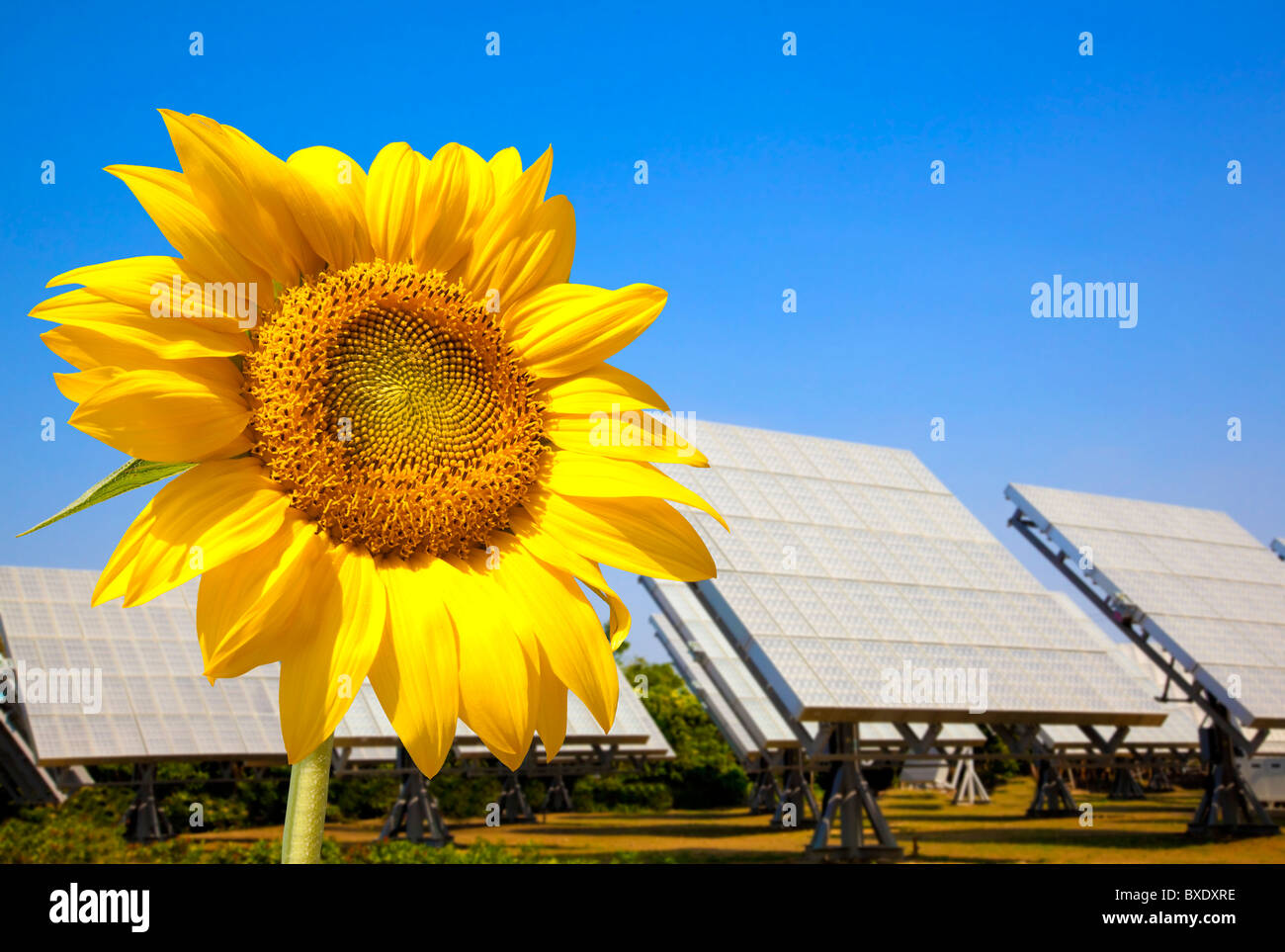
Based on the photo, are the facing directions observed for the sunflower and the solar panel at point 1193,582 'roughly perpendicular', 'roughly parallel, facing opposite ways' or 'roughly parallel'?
roughly parallel

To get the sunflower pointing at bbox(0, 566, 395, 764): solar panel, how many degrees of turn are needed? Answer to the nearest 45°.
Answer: approximately 180°

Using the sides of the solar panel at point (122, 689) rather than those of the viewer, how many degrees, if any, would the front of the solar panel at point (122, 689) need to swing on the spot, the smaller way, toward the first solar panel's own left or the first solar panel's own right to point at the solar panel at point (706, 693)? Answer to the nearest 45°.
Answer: approximately 135° to the first solar panel's own left

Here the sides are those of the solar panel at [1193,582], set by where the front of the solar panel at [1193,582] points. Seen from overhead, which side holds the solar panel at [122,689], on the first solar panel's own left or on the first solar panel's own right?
on the first solar panel's own right

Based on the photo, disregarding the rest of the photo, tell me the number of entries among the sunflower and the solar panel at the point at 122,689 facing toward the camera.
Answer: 2

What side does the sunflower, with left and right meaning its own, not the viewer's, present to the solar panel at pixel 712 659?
back

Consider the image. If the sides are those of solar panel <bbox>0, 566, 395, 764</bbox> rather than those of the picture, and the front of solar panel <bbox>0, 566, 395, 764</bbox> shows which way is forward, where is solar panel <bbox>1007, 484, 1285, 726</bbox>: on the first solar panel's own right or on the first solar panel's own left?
on the first solar panel's own left

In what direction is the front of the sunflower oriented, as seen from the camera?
facing the viewer

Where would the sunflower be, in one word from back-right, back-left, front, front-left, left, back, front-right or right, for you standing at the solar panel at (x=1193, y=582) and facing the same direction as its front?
front-right

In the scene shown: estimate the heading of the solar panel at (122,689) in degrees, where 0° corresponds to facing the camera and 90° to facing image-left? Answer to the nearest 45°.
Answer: approximately 0°

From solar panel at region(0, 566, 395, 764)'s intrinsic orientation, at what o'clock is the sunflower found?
The sunflower is roughly at 12 o'clock from the solar panel.
